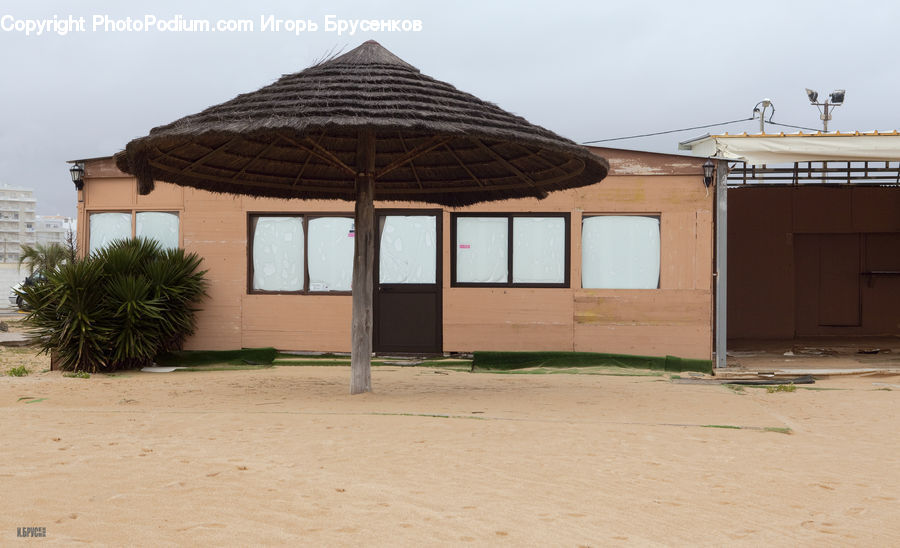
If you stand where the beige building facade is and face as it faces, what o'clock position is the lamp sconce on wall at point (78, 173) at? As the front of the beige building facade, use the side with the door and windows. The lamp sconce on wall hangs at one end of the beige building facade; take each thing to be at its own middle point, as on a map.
The lamp sconce on wall is roughly at 3 o'clock from the beige building facade.

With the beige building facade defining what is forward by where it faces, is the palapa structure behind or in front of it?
in front

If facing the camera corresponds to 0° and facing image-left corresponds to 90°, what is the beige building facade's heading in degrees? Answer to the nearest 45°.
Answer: approximately 0°

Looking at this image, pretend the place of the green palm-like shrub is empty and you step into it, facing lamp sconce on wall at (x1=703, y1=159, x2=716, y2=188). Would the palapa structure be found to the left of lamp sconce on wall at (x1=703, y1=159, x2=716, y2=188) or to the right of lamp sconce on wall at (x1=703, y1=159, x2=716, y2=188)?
right

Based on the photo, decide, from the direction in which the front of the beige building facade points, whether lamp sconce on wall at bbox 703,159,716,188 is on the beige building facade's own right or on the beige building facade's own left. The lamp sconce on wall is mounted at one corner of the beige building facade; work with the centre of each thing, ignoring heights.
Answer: on the beige building facade's own left

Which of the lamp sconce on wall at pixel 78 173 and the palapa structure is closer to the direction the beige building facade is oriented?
the palapa structure

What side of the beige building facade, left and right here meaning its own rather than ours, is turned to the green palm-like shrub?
right
